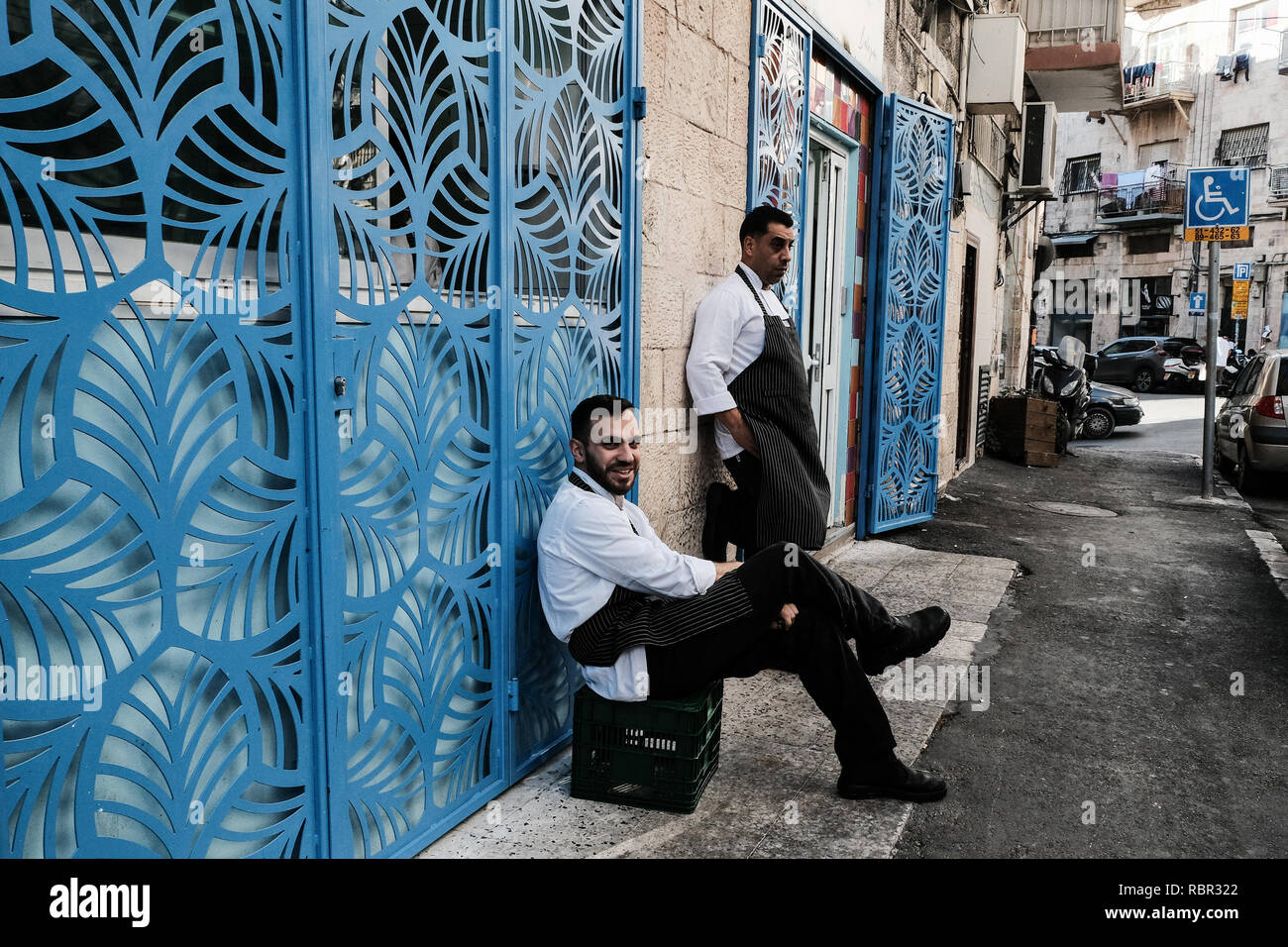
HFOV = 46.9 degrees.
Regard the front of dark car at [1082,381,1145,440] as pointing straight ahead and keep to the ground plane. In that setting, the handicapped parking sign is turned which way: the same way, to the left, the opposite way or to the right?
to the right

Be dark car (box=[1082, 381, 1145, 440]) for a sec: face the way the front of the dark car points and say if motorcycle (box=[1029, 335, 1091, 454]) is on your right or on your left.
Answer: on your right

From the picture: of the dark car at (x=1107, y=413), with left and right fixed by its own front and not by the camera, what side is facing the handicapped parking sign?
right

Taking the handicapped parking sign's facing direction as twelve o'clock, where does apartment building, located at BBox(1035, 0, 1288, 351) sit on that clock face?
The apartment building is roughly at 6 o'clock from the handicapped parking sign.

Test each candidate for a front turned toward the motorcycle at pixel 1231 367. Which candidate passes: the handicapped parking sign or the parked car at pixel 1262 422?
the parked car

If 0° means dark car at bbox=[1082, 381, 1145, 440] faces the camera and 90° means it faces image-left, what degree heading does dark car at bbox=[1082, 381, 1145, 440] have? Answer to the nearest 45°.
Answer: approximately 270°

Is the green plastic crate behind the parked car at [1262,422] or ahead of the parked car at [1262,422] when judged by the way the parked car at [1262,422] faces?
behind

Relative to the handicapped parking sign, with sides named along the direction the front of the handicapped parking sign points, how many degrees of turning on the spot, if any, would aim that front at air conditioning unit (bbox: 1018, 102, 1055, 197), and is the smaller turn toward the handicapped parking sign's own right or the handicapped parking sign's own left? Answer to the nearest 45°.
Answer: approximately 135° to the handicapped parking sign's own right

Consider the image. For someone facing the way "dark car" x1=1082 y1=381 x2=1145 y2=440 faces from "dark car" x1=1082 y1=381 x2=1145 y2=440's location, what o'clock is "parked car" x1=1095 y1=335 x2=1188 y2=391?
The parked car is roughly at 9 o'clock from the dark car.

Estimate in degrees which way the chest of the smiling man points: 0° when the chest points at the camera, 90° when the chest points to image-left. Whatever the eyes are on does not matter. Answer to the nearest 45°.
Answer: approximately 270°

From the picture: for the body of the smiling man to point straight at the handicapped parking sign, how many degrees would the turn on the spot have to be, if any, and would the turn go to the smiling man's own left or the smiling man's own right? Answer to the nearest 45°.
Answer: approximately 45° to the smiling man's own left
